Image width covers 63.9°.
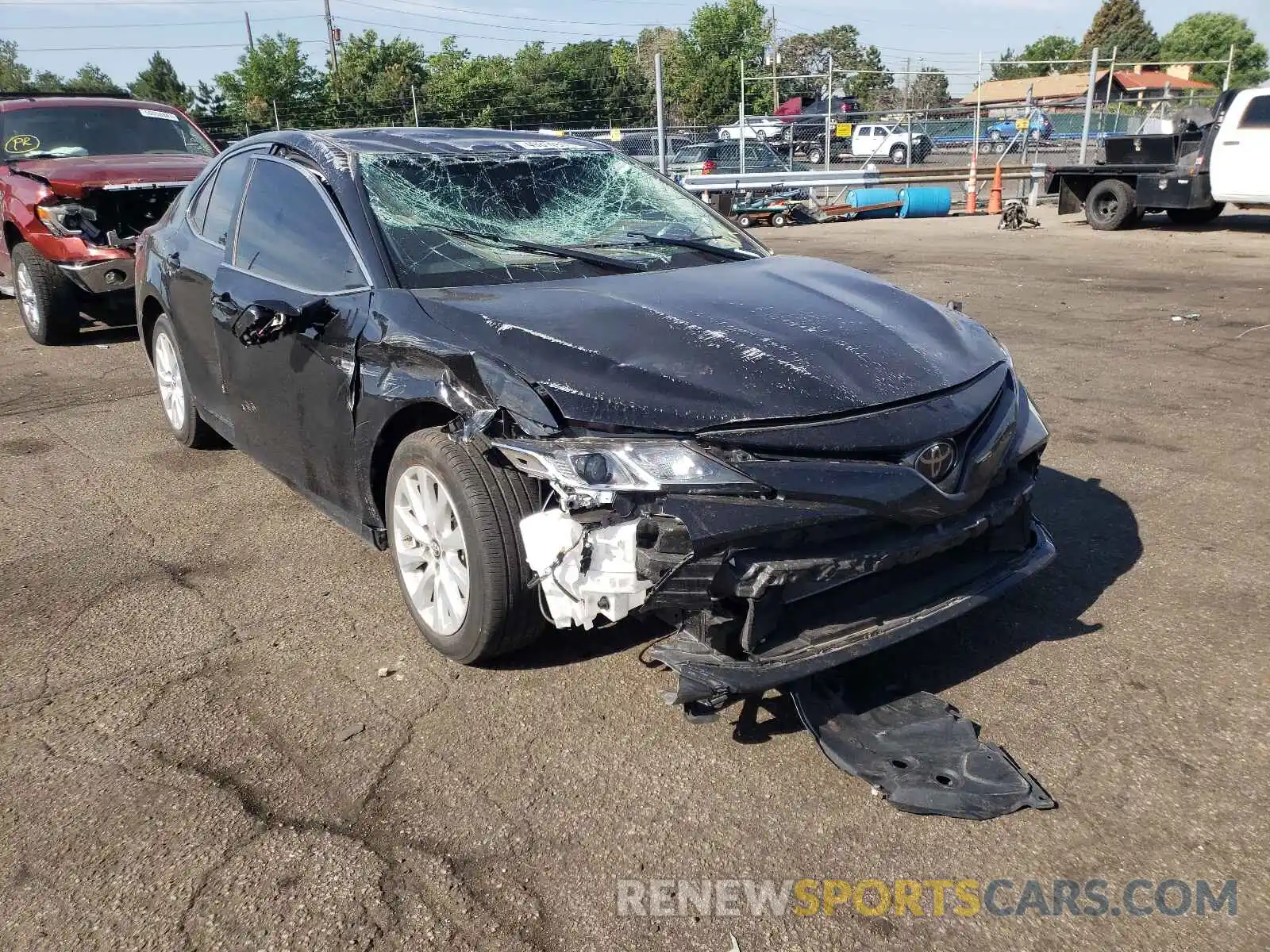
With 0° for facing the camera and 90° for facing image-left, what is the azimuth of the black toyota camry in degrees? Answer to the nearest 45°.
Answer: approximately 315°

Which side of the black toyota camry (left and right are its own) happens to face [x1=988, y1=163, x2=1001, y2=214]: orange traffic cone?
left

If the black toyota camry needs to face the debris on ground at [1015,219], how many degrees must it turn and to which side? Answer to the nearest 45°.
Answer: approximately 90° to its left

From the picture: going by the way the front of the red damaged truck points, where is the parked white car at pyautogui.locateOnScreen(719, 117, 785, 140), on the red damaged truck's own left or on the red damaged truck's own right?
on the red damaged truck's own left

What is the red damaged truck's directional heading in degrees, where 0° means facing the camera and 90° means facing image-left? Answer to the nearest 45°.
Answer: approximately 315°
